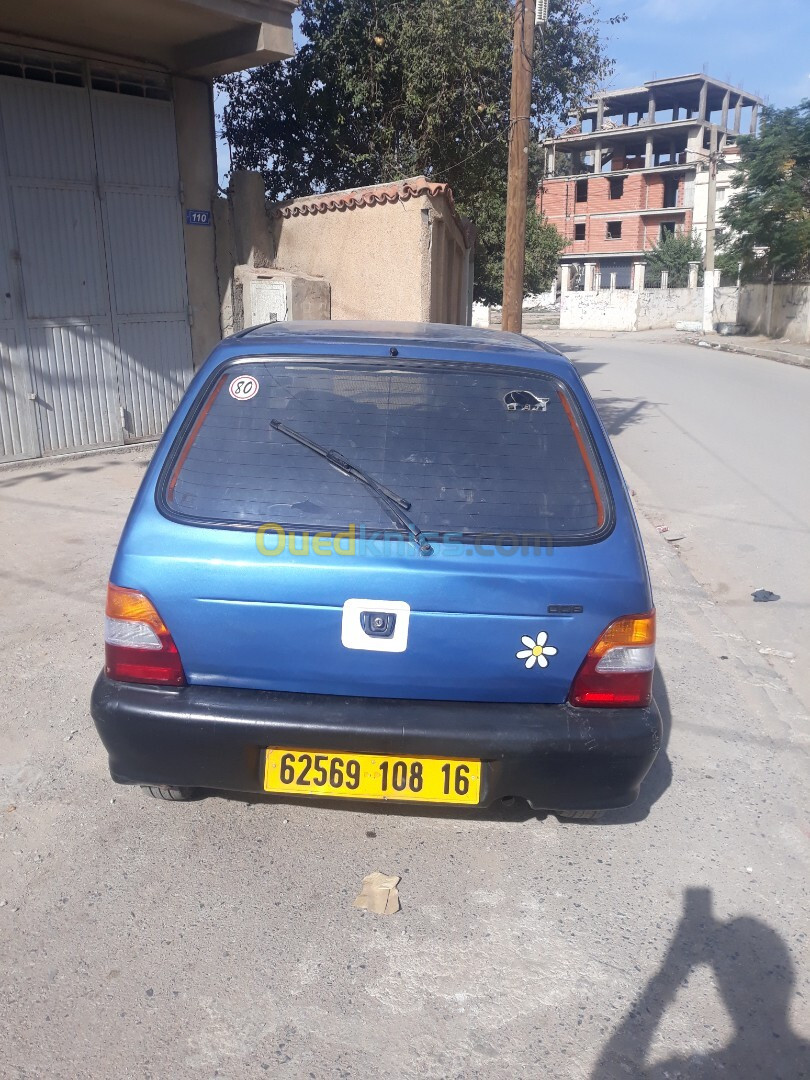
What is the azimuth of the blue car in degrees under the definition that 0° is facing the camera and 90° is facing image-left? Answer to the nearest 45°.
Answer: approximately 180°

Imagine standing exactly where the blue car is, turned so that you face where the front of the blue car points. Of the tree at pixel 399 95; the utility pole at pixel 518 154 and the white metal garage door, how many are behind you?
0

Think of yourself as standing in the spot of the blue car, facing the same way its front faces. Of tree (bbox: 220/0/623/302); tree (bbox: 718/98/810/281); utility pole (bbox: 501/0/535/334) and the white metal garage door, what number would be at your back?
0

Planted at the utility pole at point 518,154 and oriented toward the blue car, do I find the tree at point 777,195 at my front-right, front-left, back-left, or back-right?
back-left

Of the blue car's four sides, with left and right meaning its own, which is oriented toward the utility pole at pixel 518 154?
front

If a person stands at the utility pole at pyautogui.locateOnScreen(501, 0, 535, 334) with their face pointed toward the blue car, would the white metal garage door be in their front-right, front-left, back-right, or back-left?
front-right

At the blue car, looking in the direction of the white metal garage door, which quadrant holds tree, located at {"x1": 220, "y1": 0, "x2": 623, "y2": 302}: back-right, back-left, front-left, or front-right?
front-right

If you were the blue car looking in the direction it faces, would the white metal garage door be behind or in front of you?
in front

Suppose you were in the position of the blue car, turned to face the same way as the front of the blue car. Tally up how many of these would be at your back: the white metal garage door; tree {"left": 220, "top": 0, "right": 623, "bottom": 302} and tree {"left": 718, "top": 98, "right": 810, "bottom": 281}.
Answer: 0

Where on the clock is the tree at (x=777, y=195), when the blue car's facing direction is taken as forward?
The tree is roughly at 1 o'clock from the blue car.

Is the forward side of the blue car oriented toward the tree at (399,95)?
yes
